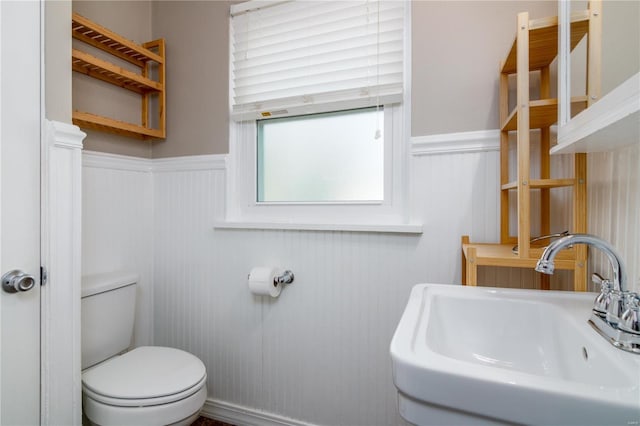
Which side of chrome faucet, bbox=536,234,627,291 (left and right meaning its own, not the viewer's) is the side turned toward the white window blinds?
front

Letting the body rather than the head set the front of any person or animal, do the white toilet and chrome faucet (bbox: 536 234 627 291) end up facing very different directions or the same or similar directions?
very different directions

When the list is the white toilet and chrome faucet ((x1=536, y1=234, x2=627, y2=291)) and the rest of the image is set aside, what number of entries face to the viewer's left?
1

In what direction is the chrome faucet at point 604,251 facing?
to the viewer's left

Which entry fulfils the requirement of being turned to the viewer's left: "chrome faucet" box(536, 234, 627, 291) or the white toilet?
the chrome faucet

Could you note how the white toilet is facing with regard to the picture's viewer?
facing the viewer and to the right of the viewer

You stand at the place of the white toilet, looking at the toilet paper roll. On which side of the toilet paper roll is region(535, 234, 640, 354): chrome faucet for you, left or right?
right

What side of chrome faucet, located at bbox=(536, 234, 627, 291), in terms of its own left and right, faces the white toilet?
front
